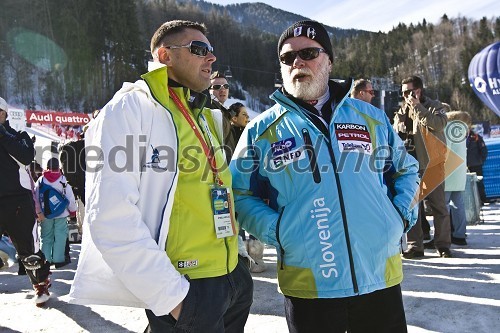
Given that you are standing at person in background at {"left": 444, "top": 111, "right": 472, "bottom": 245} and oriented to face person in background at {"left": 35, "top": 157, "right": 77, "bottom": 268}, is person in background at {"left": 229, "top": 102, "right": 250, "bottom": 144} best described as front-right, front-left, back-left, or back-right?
front-left

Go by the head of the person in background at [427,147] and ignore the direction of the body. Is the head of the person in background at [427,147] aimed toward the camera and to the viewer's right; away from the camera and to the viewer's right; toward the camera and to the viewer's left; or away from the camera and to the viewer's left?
toward the camera and to the viewer's left

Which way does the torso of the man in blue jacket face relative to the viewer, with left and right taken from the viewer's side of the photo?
facing the viewer

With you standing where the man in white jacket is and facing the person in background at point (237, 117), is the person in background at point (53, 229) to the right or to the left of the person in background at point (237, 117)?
left

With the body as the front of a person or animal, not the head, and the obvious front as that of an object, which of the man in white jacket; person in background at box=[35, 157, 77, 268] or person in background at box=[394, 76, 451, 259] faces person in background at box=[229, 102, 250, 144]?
person in background at box=[394, 76, 451, 259]

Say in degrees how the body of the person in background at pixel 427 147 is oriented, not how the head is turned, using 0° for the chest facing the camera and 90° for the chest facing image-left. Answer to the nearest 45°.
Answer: approximately 45°

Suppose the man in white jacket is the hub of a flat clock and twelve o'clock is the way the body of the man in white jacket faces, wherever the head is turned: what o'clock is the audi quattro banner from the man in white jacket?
The audi quattro banner is roughly at 7 o'clock from the man in white jacket.

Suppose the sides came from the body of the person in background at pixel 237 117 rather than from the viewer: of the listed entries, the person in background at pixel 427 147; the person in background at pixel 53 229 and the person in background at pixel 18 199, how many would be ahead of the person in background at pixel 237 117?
1

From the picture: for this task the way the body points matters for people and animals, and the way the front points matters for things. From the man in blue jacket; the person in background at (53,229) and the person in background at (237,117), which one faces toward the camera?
the man in blue jacket

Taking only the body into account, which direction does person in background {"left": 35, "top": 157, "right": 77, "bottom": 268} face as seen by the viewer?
away from the camera

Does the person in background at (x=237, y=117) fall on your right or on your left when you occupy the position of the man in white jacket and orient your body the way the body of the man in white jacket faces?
on your left

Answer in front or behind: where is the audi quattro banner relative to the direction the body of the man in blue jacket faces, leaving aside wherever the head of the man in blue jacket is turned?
behind

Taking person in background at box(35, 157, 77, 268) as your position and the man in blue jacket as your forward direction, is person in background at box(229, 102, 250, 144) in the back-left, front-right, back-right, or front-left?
front-left

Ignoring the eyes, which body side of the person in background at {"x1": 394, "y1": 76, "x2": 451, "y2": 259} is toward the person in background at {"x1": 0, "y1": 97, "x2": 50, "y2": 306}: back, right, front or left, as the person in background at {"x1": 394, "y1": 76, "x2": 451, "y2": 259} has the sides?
front

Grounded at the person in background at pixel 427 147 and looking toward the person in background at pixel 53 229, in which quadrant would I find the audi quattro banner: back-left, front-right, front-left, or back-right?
front-right

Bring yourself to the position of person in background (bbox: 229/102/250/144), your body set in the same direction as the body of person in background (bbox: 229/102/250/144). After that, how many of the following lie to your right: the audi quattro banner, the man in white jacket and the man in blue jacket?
2
